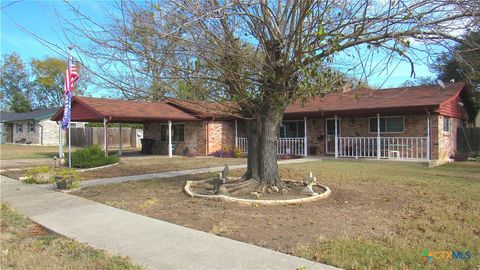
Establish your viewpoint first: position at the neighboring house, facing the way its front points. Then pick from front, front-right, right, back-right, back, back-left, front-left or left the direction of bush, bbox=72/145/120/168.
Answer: front-left

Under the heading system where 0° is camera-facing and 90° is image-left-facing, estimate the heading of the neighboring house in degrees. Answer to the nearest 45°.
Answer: approximately 45°

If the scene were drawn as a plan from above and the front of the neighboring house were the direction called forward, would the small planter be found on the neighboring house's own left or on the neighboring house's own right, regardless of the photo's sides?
on the neighboring house's own left

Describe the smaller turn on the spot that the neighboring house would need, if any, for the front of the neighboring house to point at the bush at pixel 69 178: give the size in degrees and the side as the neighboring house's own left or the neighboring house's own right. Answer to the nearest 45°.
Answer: approximately 45° to the neighboring house's own left

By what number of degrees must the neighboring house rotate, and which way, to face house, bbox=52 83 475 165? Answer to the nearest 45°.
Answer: approximately 90° to its left

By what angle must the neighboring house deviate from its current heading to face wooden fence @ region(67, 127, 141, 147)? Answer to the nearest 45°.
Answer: approximately 90° to its left
